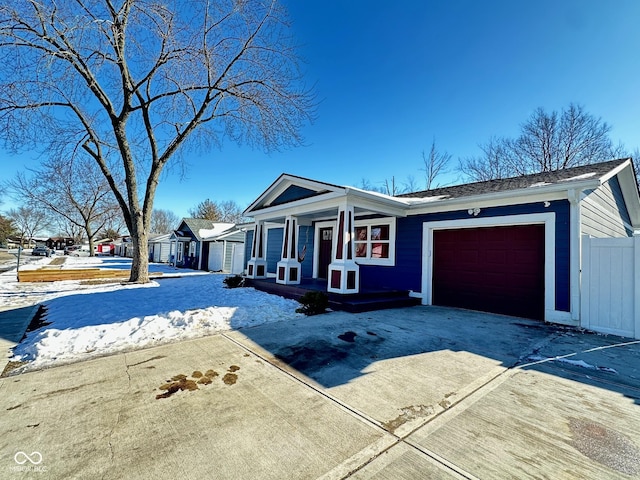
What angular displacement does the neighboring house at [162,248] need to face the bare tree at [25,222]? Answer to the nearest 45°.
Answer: approximately 90° to its right

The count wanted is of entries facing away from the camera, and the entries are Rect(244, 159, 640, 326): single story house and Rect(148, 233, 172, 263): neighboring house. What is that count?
0

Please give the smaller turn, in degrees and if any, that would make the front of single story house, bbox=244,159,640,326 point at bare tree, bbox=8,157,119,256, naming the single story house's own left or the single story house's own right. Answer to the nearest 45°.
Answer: approximately 45° to the single story house's own right

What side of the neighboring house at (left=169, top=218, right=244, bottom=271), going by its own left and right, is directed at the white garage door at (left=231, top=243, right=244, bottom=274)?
left

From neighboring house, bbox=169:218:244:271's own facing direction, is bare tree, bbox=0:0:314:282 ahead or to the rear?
ahead

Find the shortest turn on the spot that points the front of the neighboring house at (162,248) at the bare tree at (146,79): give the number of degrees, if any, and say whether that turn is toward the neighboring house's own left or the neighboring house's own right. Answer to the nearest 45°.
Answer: approximately 45° to the neighboring house's own left

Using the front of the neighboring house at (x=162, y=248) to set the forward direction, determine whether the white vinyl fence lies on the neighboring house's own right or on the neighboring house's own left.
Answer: on the neighboring house's own left

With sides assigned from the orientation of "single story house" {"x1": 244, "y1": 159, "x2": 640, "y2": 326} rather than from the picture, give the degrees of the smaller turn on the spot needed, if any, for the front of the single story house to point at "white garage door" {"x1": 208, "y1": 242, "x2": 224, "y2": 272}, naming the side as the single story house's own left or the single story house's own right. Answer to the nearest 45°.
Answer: approximately 90° to the single story house's own right

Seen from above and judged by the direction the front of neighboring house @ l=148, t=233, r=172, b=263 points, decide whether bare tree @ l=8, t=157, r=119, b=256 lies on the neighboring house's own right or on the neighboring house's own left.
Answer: on the neighboring house's own right

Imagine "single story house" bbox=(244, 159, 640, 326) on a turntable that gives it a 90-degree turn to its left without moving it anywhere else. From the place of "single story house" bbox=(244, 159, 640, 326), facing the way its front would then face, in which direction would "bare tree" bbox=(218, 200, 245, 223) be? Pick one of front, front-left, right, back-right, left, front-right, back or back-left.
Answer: back

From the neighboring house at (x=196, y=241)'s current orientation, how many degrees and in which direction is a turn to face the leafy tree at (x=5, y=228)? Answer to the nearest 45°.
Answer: approximately 90° to its right

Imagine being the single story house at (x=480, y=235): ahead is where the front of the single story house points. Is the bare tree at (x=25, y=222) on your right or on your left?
on your right

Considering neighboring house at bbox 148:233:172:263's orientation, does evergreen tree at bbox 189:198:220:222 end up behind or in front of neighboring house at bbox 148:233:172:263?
behind
